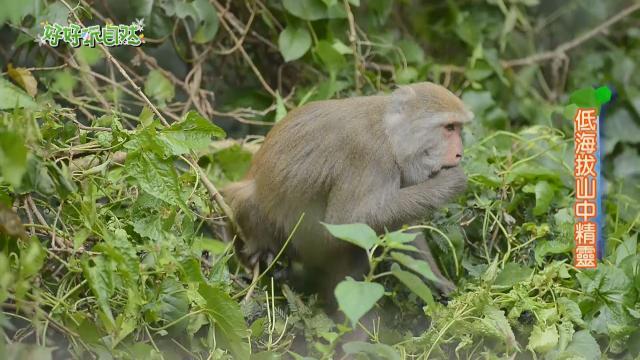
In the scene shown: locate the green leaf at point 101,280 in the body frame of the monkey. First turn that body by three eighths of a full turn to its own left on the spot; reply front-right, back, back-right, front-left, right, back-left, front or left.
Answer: left

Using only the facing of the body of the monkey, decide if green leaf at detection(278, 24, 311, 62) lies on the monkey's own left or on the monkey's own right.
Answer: on the monkey's own left

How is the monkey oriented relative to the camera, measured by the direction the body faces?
to the viewer's right

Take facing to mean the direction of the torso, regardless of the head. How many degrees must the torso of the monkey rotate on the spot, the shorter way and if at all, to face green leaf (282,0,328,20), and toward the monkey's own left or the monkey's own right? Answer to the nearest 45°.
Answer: approximately 90° to the monkey's own left

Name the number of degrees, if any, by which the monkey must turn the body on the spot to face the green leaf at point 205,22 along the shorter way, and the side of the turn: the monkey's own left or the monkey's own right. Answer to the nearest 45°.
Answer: approximately 135° to the monkey's own left

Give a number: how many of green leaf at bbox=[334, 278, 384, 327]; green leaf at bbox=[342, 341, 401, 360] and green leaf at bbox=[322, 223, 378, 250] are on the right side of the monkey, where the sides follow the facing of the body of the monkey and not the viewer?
3

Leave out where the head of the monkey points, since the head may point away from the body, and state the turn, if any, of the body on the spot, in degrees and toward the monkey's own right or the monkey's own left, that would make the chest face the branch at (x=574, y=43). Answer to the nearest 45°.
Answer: approximately 45° to the monkey's own left

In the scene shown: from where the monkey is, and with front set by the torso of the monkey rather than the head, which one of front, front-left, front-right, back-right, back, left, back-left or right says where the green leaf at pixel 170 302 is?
back-right

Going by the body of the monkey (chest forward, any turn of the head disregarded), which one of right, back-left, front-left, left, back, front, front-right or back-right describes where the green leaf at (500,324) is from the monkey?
front-right

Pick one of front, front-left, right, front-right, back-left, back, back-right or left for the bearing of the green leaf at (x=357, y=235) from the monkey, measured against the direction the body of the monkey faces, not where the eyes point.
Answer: right

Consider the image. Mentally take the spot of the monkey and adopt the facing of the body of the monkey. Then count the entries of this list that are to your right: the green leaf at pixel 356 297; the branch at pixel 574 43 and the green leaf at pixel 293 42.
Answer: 1

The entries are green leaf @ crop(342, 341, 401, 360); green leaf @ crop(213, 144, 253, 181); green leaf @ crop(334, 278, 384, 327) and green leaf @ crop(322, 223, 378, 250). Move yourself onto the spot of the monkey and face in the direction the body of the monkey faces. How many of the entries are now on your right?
3
